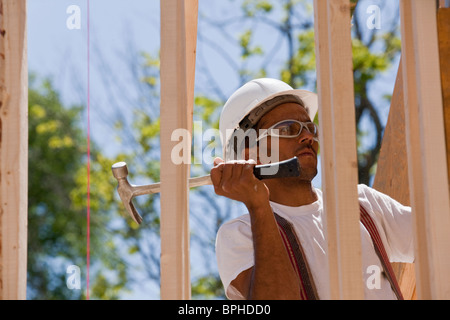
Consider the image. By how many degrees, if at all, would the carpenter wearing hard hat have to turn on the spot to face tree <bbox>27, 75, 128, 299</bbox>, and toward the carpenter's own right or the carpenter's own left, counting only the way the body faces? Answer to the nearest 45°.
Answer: approximately 180°

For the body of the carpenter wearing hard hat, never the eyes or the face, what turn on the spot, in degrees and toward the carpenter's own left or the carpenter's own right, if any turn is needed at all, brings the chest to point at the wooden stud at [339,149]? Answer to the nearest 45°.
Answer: approximately 45° to the carpenter's own right

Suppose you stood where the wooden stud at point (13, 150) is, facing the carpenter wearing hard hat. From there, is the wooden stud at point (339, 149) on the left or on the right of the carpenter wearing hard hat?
right

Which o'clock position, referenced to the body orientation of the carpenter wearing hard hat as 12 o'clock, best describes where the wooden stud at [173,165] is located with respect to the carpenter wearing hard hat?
The wooden stud is roughly at 2 o'clock from the carpenter wearing hard hat.

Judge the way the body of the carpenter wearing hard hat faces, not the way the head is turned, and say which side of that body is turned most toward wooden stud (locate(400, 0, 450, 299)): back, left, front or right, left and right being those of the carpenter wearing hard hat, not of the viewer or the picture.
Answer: front

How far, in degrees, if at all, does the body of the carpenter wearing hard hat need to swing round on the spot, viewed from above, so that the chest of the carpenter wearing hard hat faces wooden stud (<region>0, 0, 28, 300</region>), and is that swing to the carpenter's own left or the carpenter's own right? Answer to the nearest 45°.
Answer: approximately 90° to the carpenter's own right

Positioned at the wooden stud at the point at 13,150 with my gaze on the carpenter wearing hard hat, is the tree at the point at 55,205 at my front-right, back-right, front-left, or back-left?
front-left

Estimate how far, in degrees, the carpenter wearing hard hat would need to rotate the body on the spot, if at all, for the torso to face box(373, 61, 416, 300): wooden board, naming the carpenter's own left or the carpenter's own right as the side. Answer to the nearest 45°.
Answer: approximately 90° to the carpenter's own left

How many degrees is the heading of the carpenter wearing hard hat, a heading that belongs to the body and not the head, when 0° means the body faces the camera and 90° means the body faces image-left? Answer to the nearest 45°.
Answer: approximately 315°

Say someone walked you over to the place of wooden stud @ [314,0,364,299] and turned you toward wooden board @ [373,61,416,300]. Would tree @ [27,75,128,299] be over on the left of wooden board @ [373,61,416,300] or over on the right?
left
